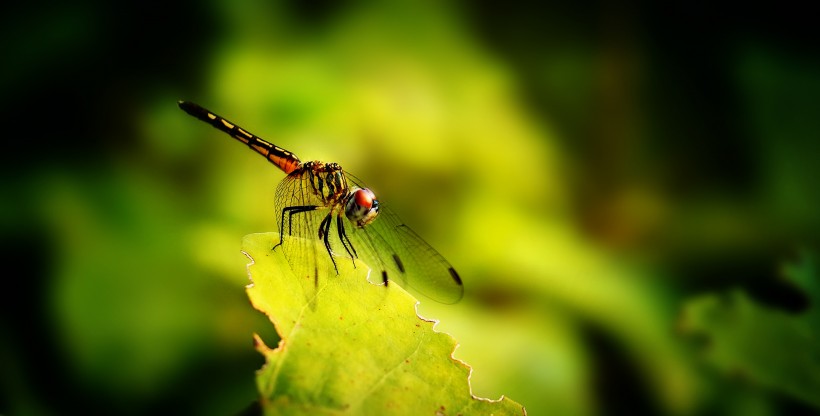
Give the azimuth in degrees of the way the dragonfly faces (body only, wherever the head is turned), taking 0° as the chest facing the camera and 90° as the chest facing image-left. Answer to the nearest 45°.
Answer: approximately 315°
